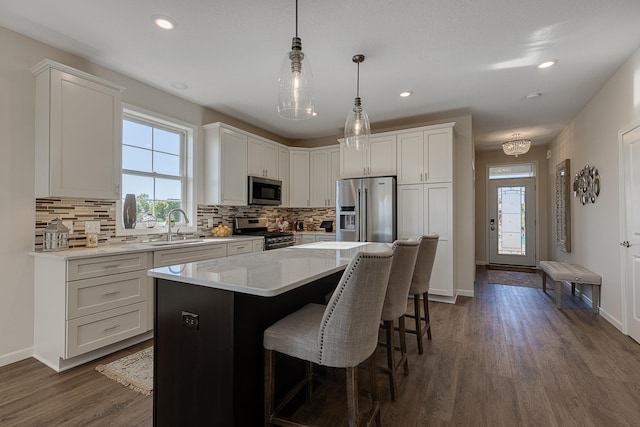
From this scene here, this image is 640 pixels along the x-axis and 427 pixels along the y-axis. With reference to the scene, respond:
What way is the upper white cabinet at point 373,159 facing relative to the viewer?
toward the camera

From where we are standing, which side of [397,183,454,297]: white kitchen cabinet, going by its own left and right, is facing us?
front

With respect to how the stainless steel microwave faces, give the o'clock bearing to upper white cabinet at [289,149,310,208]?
The upper white cabinet is roughly at 9 o'clock from the stainless steel microwave.

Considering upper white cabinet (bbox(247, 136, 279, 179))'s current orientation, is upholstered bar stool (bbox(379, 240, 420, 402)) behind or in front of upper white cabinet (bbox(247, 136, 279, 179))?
in front

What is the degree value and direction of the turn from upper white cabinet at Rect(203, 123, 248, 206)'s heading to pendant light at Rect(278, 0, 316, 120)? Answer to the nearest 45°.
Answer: approximately 45° to its right

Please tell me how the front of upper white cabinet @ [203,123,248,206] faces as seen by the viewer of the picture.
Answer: facing the viewer and to the right of the viewer

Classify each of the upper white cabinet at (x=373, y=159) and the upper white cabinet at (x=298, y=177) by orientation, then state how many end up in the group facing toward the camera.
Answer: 2

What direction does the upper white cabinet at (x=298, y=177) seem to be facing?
toward the camera

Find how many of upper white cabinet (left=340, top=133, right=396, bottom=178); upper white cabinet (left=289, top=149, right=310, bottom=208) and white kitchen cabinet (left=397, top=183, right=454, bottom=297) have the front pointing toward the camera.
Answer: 3

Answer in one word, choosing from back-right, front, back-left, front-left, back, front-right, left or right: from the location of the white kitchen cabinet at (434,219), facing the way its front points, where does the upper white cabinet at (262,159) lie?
right

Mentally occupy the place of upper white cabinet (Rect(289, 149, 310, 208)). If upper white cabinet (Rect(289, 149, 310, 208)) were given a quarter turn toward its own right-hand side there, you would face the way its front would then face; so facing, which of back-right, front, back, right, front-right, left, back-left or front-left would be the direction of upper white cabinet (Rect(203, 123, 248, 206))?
front-left

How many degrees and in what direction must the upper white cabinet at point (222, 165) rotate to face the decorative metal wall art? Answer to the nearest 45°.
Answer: approximately 45° to its left

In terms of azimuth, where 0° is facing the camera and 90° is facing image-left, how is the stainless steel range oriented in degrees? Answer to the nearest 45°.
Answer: approximately 315°

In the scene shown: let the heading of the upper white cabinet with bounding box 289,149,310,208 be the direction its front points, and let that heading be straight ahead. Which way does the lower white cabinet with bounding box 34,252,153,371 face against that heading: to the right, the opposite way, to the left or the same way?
to the left

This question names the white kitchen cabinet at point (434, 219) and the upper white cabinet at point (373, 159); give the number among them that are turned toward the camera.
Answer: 2

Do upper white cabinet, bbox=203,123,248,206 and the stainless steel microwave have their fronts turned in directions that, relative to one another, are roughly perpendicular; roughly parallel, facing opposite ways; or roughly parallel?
roughly parallel
